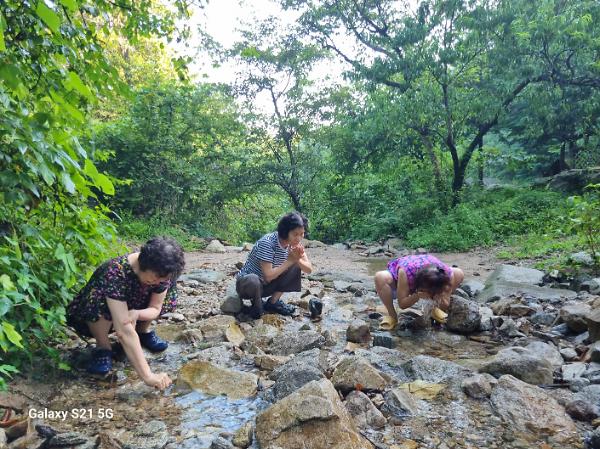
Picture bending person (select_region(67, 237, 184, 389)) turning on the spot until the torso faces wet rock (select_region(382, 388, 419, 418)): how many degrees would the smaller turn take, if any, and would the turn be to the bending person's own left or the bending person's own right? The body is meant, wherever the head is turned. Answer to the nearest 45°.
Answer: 0° — they already face it

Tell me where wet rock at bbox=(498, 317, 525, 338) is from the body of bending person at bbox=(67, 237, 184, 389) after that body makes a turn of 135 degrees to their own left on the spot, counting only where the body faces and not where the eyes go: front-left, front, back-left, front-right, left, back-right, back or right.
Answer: right

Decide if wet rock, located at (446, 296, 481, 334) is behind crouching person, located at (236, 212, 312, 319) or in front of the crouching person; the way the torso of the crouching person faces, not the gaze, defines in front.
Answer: in front

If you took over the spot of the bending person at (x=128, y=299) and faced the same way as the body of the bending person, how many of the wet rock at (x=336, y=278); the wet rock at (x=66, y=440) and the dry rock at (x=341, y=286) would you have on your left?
2

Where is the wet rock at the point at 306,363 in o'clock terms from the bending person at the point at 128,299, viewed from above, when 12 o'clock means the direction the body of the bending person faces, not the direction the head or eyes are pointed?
The wet rock is roughly at 11 o'clock from the bending person.

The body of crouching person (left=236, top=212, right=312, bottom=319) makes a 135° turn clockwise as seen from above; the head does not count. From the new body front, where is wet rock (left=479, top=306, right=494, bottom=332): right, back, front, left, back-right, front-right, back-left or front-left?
back

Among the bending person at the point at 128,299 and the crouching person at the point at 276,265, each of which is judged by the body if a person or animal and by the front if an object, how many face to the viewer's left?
0

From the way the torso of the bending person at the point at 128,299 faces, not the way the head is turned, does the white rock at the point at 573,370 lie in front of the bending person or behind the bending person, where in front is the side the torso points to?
in front

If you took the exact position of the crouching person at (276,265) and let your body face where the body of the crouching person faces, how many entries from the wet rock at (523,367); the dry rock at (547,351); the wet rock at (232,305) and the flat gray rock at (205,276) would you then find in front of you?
2

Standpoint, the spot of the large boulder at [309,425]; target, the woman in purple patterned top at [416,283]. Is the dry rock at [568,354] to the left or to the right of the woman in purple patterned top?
right

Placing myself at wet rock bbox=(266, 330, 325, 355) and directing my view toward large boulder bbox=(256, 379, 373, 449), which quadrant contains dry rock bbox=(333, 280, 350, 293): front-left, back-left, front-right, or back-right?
back-left

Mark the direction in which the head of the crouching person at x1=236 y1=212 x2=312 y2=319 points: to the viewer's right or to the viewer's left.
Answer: to the viewer's right

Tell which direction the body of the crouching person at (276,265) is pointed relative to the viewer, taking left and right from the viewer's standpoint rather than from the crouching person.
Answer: facing the viewer and to the right of the viewer
